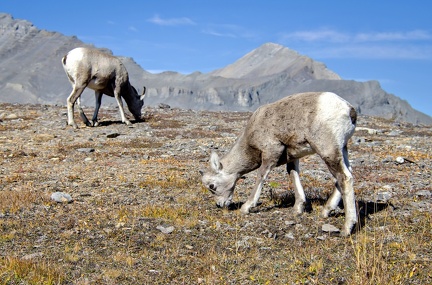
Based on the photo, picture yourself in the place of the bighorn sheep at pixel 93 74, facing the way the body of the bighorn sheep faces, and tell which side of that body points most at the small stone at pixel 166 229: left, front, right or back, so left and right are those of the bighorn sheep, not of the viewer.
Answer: right

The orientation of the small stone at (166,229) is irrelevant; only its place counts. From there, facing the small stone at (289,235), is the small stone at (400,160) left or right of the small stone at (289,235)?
left

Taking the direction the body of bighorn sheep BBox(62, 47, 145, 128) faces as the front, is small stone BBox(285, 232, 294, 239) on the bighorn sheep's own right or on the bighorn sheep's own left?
on the bighorn sheep's own right

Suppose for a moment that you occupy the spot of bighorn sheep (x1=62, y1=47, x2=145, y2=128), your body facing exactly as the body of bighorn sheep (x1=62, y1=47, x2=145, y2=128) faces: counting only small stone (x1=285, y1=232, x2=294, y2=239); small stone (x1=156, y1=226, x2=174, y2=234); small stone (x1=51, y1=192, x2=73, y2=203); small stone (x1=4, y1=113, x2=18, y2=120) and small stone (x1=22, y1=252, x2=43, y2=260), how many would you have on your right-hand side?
4

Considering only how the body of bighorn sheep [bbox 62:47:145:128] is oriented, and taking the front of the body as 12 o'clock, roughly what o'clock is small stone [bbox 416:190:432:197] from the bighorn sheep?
The small stone is roughly at 2 o'clock from the bighorn sheep.

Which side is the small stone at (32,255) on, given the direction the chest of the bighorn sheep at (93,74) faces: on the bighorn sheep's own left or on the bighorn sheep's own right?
on the bighorn sheep's own right

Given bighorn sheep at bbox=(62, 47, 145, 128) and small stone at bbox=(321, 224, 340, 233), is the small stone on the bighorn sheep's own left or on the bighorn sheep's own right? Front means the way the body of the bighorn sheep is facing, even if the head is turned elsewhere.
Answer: on the bighorn sheep's own right

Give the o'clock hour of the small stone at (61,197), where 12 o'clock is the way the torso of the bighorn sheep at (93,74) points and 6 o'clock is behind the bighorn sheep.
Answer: The small stone is roughly at 3 o'clock from the bighorn sheep.

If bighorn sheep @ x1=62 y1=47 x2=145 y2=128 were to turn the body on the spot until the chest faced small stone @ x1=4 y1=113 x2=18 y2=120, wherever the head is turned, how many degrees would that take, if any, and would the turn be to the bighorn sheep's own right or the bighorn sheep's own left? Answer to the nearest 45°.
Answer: approximately 135° to the bighorn sheep's own left

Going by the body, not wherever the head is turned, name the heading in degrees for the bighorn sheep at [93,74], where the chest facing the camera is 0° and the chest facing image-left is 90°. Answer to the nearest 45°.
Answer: approximately 270°
